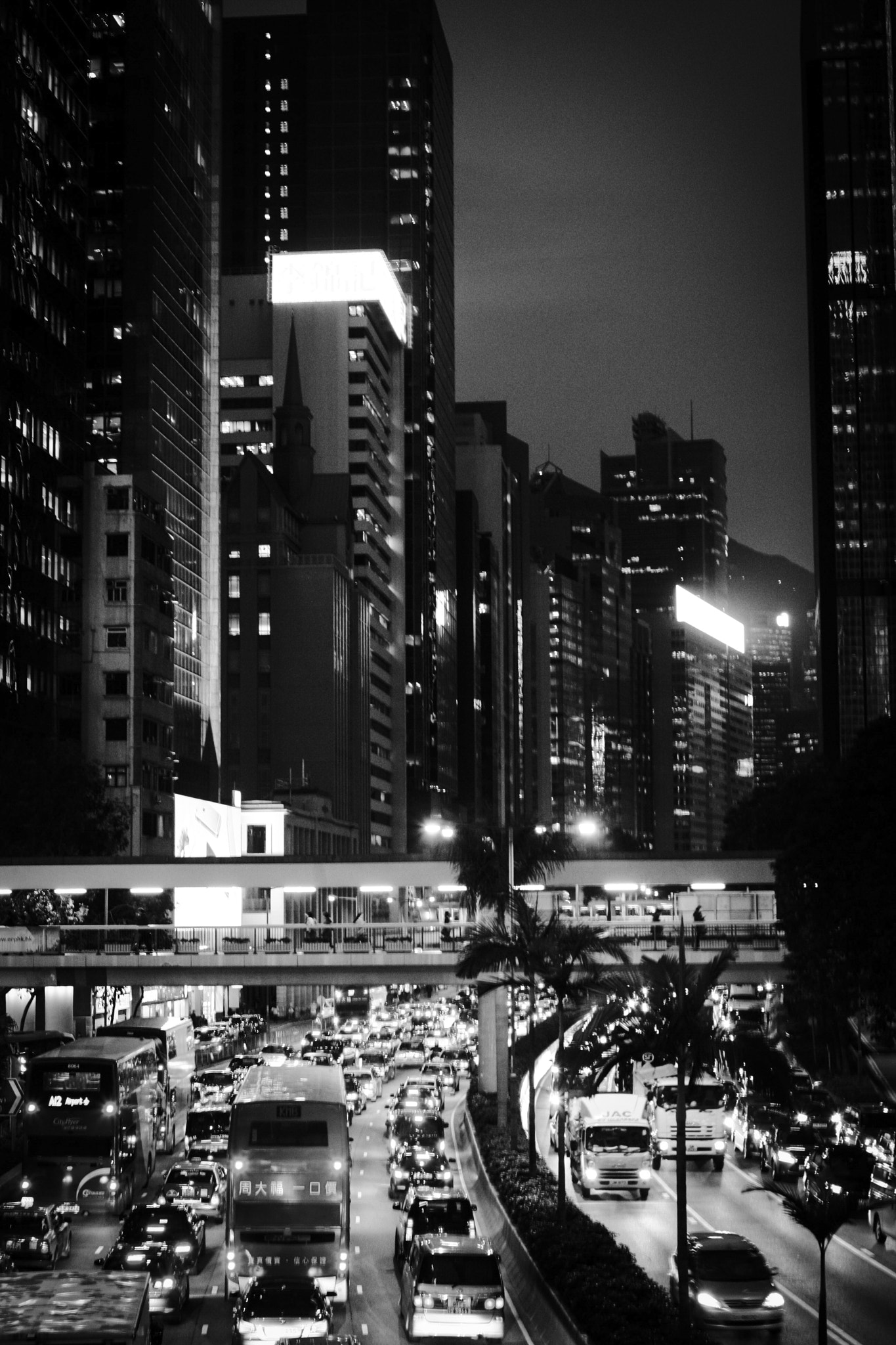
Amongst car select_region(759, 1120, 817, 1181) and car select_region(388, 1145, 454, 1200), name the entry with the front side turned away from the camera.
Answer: car select_region(388, 1145, 454, 1200)

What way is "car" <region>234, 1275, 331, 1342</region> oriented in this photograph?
away from the camera

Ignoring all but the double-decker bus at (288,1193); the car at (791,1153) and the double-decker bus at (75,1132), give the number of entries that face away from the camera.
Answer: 2

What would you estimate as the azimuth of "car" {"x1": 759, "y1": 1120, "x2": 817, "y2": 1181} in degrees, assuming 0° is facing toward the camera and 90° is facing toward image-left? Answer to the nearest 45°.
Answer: approximately 315°

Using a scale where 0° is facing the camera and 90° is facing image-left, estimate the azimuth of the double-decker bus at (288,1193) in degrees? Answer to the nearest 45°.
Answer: approximately 180°

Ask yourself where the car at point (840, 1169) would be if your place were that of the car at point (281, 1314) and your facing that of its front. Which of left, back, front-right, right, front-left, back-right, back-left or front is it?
front-right

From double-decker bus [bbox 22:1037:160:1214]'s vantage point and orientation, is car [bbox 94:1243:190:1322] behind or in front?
behind

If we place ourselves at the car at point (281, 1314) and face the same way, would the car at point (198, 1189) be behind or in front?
in front

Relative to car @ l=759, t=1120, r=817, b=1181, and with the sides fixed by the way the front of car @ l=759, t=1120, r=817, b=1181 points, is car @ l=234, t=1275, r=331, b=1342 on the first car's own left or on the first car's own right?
on the first car's own right

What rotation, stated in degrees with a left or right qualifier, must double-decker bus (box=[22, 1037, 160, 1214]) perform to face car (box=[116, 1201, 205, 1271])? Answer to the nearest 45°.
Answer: approximately 180°

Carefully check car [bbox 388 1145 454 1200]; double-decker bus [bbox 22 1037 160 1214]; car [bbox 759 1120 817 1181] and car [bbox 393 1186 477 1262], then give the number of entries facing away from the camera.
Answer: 3

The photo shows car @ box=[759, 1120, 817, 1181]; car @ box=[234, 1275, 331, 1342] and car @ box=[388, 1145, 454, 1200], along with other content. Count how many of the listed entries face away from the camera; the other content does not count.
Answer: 2

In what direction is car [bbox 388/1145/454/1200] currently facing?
away from the camera

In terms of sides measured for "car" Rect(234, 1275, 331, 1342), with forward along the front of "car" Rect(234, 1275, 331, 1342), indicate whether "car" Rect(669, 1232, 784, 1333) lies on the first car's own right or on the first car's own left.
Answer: on the first car's own right

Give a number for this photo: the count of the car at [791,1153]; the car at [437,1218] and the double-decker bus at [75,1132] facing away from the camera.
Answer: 2

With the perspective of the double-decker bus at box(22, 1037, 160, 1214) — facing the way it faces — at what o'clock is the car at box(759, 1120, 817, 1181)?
The car is roughly at 3 o'clock from the double-decker bus.

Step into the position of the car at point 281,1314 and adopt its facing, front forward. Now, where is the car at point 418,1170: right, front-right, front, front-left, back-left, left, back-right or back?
front
